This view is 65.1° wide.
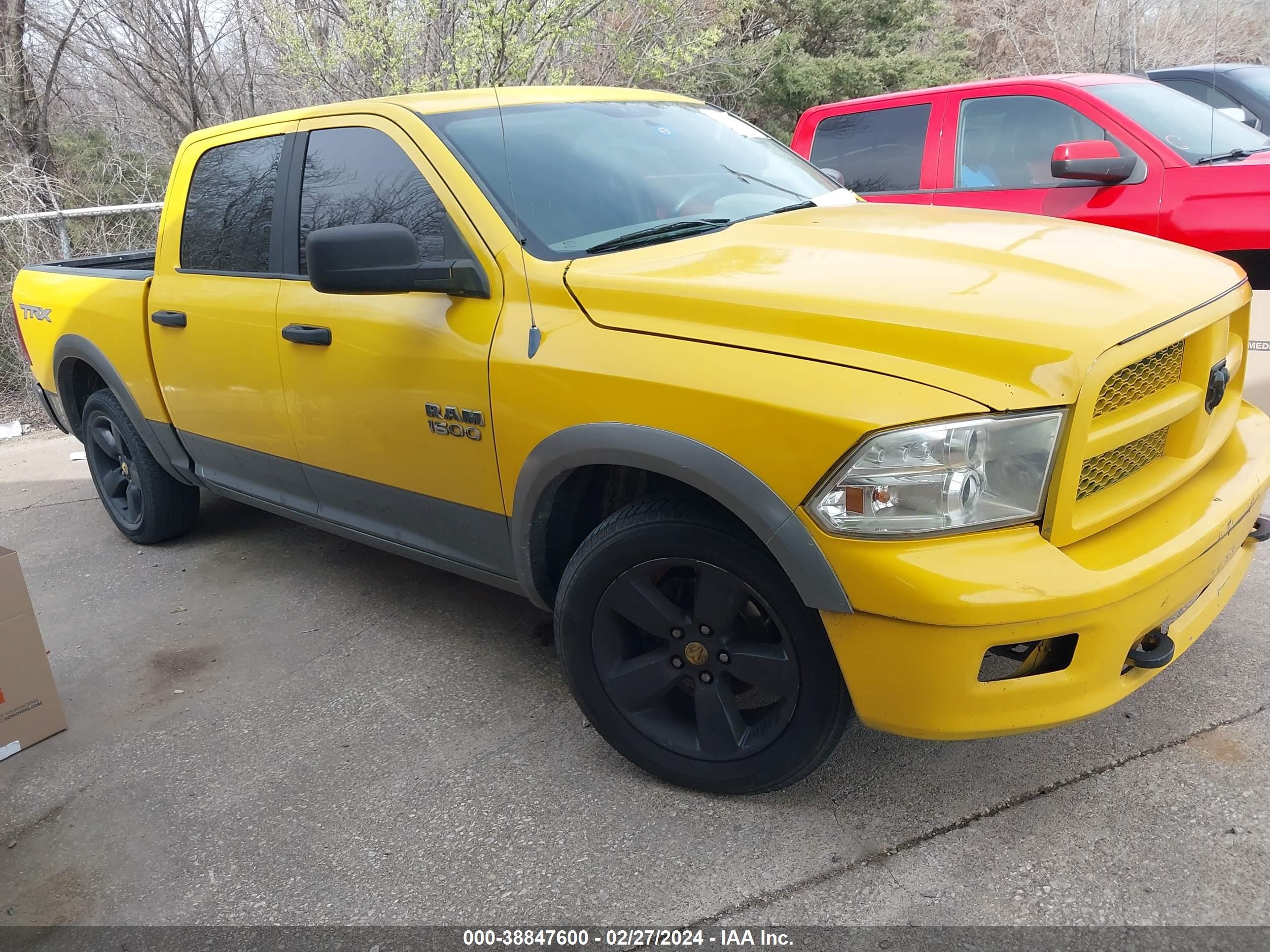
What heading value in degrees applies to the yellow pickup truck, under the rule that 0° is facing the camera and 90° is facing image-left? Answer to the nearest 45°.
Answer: approximately 315°

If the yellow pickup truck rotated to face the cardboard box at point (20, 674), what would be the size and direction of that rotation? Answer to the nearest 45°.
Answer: approximately 135° to its right

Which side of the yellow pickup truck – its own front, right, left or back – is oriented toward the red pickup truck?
left
